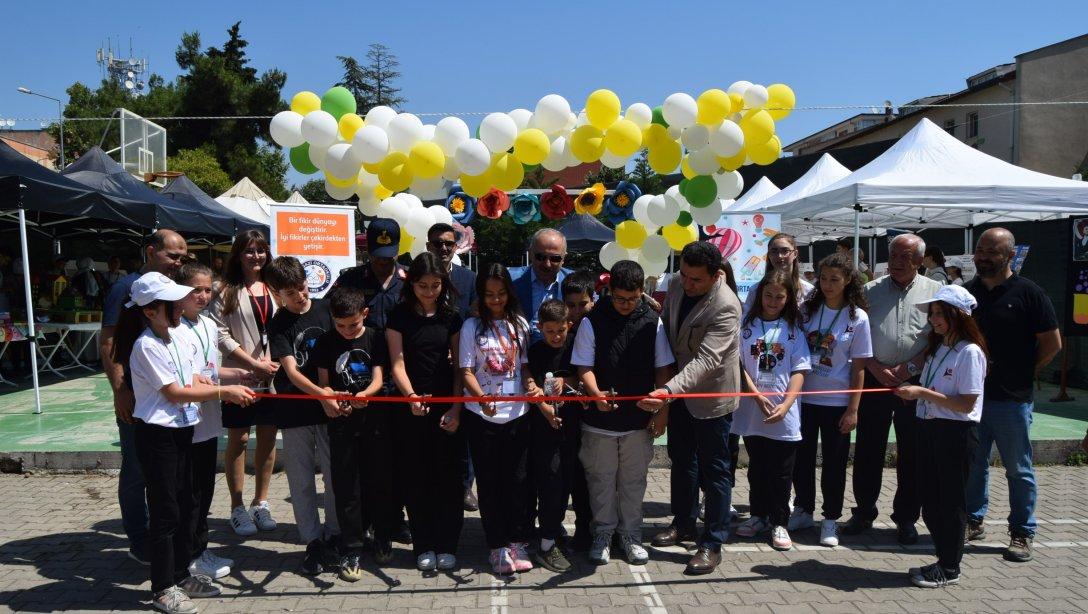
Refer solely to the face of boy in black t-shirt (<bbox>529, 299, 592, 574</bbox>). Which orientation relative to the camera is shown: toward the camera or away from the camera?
toward the camera

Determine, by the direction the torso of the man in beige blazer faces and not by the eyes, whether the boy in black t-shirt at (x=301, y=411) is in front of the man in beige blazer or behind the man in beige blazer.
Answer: in front

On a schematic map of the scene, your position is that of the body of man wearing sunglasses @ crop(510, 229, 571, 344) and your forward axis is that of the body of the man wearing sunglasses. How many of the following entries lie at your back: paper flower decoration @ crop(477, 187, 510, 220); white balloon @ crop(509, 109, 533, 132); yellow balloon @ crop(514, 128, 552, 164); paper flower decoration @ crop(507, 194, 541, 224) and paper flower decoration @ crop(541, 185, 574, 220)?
5

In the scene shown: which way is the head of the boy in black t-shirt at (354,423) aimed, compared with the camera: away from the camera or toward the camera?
toward the camera

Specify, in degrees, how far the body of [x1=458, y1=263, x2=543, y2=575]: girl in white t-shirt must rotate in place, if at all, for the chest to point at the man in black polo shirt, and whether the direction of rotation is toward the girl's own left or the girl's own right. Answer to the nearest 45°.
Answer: approximately 90° to the girl's own left

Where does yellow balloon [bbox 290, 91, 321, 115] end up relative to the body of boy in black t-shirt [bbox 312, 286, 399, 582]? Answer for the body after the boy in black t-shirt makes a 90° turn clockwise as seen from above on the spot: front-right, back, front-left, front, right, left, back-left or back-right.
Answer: right

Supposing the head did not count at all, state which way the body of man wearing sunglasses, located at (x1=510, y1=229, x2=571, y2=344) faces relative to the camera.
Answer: toward the camera

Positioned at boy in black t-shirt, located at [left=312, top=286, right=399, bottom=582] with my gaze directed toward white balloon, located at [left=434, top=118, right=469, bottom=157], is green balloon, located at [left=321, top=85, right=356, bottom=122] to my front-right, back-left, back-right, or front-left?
front-left

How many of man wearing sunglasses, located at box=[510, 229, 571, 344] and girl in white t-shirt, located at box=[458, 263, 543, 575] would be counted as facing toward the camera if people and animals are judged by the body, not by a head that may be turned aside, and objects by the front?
2

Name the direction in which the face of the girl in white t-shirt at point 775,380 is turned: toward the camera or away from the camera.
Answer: toward the camera

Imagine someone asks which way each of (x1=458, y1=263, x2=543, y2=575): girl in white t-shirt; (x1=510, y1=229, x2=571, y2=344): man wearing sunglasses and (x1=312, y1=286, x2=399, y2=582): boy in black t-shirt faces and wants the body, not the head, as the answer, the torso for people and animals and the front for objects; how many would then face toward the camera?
3

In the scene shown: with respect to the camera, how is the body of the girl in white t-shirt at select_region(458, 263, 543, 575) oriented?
toward the camera

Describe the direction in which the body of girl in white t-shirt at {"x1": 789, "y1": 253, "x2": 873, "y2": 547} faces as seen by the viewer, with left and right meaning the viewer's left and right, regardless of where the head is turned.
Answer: facing the viewer and to the left of the viewer

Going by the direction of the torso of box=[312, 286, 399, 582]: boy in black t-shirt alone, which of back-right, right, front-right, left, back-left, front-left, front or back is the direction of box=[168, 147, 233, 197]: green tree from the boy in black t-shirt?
back
